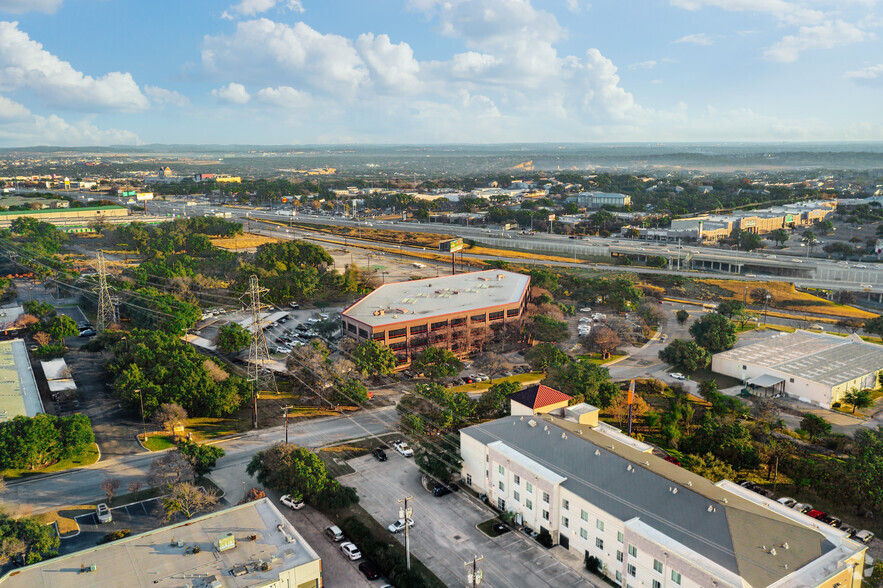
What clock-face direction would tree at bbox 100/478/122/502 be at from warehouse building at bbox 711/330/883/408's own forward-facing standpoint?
The tree is roughly at 12 o'clock from the warehouse building.

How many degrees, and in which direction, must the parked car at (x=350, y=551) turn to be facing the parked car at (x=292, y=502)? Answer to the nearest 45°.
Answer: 0° — it already faces it

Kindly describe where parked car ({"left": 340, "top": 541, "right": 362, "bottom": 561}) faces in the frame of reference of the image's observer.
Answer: facing away from the viewer and to the left of the viewer

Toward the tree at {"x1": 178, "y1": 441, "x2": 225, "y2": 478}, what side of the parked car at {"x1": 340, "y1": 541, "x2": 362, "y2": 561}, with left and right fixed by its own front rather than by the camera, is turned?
front

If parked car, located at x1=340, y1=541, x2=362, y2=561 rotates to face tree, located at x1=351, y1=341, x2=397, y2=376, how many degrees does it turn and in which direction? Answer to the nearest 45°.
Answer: approximately 45° to its right

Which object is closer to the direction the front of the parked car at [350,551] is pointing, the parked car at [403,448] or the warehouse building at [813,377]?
the parked car

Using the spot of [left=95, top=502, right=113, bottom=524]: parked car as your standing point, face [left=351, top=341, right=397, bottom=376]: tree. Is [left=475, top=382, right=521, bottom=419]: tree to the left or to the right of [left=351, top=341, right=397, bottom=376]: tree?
right

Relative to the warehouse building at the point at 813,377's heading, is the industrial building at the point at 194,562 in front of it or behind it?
in front

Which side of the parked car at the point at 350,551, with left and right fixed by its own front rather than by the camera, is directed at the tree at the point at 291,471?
front

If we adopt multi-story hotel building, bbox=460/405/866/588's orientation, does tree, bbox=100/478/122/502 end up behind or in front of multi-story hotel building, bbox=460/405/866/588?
in front

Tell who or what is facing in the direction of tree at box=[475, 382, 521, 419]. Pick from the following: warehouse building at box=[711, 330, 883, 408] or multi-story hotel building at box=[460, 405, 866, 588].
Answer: the warehouse building

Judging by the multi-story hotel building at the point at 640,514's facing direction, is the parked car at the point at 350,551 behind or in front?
in front
